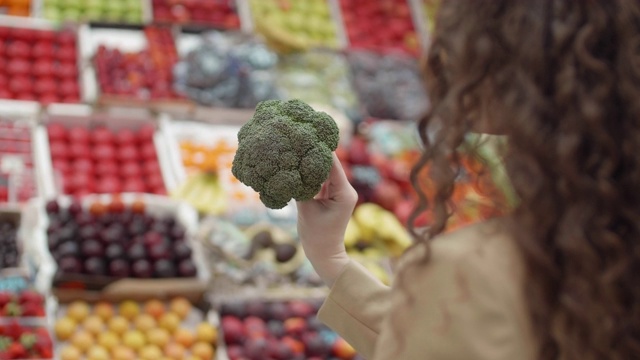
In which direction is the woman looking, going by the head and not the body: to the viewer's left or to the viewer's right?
to the viewer's left

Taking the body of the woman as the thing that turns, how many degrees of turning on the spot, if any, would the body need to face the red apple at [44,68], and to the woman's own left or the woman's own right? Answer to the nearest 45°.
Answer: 0° — they already face it

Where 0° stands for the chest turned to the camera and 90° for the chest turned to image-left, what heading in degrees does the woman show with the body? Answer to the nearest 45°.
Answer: approximately 135°

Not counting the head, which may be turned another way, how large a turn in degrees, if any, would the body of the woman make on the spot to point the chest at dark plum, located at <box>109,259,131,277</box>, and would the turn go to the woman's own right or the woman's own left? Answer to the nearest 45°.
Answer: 0° — they already face it

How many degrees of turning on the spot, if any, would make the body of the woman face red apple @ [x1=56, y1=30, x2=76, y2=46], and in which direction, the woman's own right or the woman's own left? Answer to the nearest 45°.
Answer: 0° — they already face it

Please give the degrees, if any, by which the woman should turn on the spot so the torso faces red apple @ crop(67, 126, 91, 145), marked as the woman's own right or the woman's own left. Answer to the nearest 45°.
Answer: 0° — they already face it

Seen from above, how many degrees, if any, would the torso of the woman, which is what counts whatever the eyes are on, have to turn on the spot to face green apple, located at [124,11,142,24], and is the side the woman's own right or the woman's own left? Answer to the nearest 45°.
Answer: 0° — they already face it
